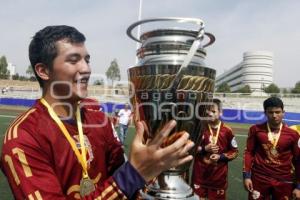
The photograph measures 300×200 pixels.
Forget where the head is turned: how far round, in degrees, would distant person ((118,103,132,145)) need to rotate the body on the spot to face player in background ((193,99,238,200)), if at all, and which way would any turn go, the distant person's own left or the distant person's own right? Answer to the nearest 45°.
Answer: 0° — they already face them

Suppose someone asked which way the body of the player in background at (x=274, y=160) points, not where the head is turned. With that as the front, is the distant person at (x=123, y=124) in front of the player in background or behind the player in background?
behind

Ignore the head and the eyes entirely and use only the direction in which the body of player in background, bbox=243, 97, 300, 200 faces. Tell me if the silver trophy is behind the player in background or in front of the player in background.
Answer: in front

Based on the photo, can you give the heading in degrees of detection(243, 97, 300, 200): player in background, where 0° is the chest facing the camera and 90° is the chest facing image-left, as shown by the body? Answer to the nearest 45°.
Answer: approximately 0°

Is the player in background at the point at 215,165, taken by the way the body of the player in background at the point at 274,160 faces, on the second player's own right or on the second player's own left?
on the second player's own right

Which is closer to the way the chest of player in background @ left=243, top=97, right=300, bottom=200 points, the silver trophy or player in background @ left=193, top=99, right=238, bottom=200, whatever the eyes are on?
the silver trophy

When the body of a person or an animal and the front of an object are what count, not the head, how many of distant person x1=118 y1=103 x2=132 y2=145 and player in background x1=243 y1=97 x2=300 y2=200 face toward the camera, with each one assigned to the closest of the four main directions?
2
